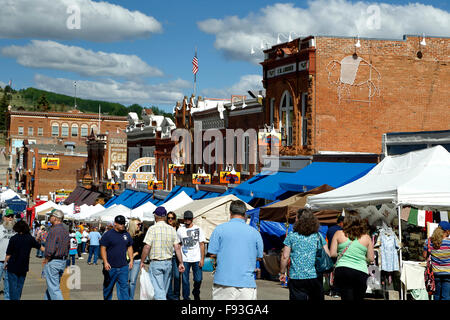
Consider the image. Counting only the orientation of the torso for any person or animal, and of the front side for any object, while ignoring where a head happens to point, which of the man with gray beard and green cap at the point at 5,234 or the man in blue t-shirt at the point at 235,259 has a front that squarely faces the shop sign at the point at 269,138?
the man in blue t-shirt

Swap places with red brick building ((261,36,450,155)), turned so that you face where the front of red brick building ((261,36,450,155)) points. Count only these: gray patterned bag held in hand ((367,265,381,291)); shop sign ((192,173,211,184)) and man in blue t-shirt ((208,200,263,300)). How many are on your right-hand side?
1

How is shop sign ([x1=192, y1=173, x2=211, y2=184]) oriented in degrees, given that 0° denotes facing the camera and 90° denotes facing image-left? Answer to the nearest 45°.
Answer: approximately 0°

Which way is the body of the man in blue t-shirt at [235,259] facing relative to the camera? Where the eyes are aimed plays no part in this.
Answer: away from the camera

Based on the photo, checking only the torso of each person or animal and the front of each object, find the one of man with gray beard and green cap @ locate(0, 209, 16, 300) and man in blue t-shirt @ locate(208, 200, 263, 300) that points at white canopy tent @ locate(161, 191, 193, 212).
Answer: the man in blue t-shirt

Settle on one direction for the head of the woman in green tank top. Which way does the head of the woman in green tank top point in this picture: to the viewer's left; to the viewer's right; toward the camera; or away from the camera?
away from the camera

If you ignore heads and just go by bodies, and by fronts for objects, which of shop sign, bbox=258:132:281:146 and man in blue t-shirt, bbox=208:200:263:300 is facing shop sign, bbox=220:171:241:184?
the man in blue t-shirt

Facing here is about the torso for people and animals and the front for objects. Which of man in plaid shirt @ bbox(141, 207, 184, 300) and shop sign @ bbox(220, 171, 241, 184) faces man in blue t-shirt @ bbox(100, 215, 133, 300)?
the shop sign

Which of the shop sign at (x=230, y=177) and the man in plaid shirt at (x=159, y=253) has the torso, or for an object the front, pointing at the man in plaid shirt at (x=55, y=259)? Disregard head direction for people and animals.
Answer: the shop sign

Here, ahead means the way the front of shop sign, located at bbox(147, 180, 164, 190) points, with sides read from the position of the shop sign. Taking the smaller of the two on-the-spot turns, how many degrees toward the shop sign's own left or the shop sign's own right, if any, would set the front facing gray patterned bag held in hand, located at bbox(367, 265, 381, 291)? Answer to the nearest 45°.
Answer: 0° — it already faces it

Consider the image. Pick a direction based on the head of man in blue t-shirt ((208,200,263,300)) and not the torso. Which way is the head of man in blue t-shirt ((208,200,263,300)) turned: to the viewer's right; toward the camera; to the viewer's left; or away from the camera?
away from the camera

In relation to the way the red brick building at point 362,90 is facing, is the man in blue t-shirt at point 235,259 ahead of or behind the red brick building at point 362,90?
ahead
